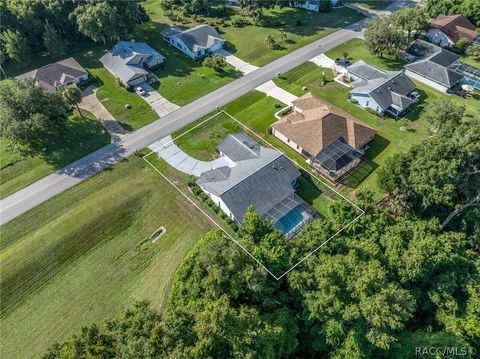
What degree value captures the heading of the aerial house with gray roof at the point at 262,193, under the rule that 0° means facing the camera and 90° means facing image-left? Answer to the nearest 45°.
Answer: approximately 135°
